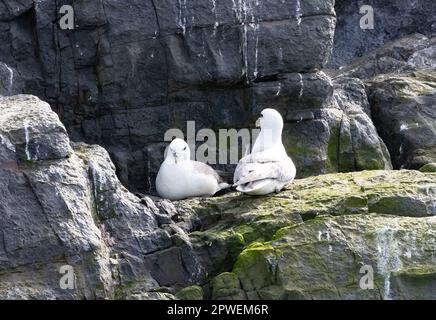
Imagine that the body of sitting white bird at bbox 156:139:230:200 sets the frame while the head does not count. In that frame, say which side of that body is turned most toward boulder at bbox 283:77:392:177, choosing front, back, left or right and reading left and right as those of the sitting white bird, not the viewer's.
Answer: back

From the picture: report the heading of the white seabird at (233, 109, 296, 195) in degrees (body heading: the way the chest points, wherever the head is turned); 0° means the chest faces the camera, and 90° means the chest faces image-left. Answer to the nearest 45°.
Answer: approximately 225°

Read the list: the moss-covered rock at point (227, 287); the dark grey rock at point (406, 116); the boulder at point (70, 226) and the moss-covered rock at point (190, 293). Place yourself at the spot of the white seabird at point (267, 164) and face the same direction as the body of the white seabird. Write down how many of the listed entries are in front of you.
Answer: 1

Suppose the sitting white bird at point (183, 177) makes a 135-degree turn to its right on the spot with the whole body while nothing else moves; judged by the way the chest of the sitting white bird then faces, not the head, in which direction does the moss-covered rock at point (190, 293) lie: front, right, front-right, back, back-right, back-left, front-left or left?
back

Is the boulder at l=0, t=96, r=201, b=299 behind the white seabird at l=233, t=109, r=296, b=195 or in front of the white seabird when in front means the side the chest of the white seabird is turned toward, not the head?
behind

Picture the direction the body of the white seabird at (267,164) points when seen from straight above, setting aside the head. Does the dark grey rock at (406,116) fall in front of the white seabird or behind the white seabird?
in front

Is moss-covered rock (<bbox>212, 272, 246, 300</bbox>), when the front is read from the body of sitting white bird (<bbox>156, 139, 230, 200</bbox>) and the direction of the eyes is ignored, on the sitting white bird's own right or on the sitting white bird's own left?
on the sitting white bird's own left
